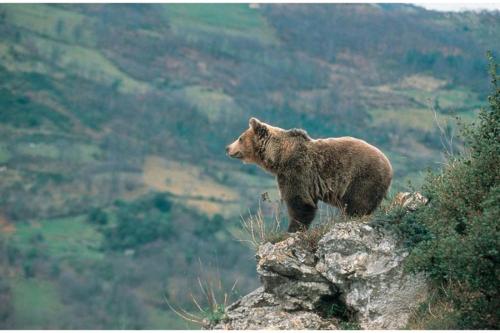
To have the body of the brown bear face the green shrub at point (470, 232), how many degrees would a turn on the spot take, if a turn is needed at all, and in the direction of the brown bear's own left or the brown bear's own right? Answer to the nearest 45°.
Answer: approximately 135° to the brown bear's own left

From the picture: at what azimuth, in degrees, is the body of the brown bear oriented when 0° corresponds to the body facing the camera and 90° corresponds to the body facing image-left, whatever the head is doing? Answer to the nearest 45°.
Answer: approximately 90°
